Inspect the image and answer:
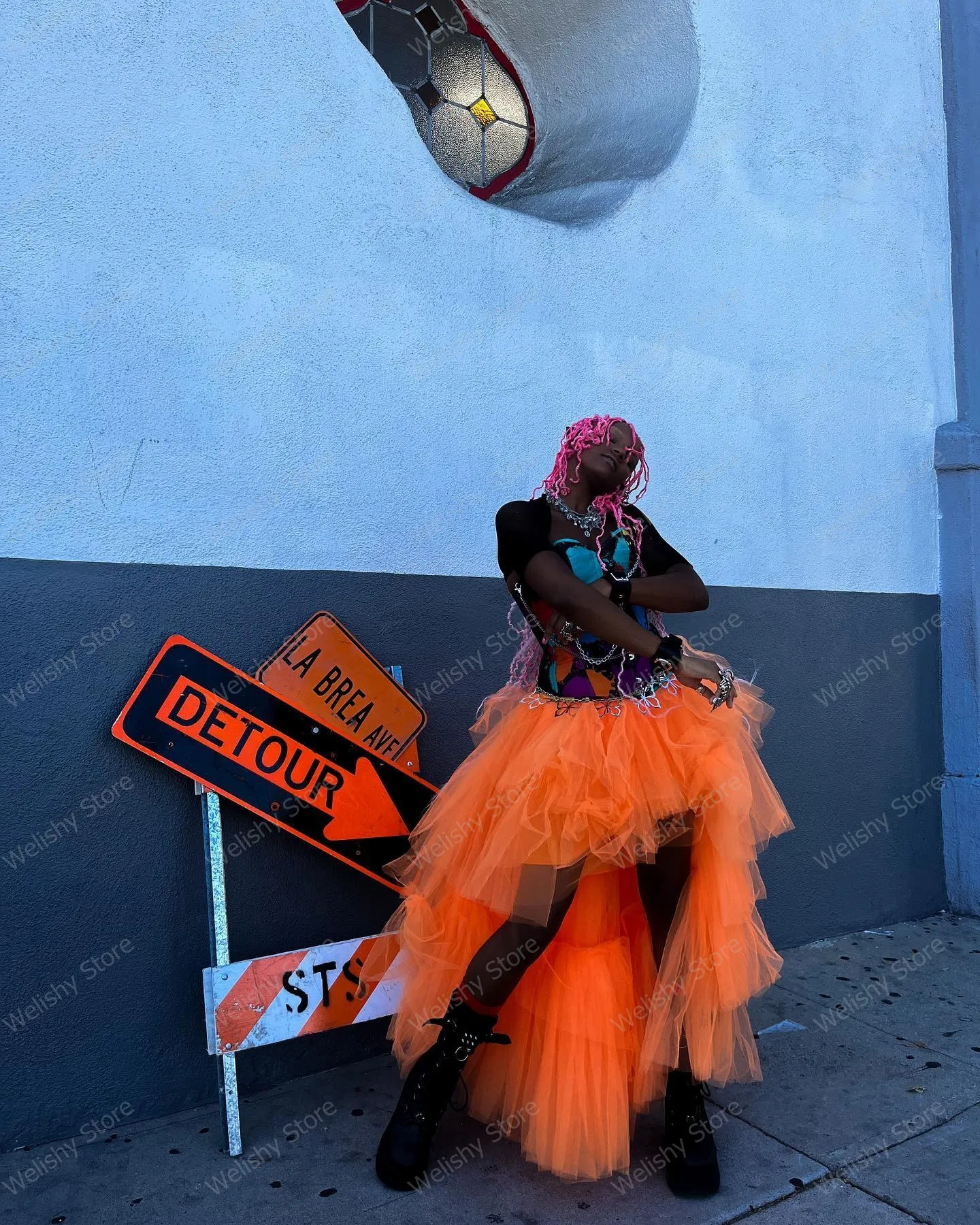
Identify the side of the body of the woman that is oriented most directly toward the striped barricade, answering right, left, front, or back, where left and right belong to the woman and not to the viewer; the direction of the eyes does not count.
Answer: right

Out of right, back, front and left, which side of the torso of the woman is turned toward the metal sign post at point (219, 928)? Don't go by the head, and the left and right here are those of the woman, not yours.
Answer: right

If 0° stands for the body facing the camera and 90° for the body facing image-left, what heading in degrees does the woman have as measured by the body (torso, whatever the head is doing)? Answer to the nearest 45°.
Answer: approximately 0°

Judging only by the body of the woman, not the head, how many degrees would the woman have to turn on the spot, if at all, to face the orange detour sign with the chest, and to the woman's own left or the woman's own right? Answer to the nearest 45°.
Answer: approximately 90° to the woman's own right
